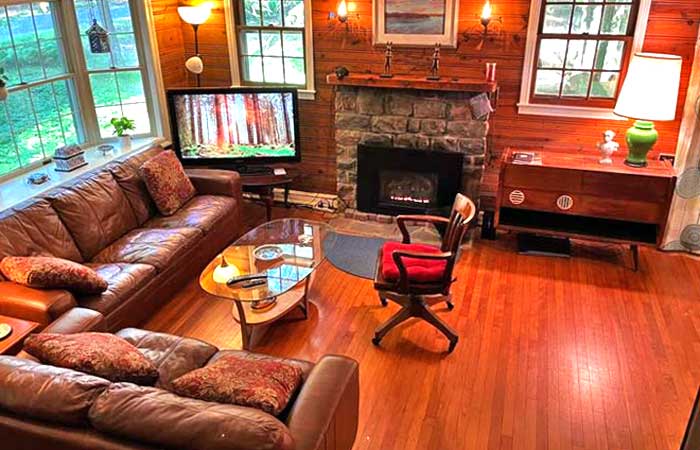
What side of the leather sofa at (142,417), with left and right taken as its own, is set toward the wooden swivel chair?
front

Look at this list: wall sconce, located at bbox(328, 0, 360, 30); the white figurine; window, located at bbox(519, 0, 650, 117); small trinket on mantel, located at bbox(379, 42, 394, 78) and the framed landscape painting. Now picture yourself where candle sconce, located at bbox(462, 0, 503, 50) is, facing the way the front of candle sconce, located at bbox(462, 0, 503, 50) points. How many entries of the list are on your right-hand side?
3

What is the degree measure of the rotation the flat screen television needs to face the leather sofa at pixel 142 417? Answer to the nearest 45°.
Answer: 0° — it already faces it

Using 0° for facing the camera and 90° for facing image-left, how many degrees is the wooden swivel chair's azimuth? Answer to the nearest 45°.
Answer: approximately 90°

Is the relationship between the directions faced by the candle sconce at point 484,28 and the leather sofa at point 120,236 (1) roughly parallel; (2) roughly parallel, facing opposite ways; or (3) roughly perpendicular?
roughly perpendicular

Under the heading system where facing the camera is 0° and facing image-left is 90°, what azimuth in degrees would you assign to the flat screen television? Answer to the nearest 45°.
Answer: approximately 0°

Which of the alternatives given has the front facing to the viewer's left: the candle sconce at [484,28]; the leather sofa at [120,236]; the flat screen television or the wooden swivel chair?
the wooden swivel chair

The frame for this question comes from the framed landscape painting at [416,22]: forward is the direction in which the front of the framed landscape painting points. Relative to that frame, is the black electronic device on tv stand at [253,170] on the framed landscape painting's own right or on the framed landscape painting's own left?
on the framed landscape painting's own right

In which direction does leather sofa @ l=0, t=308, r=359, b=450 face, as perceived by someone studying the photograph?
facing away from the viewer and to the right of the viewer

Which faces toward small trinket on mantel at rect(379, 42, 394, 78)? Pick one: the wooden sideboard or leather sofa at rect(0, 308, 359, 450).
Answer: the leather sofa

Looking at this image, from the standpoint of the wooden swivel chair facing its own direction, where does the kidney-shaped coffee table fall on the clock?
The kidney-shaped coffee table is roughly at 12 o'clock from the wooden swivel chair.

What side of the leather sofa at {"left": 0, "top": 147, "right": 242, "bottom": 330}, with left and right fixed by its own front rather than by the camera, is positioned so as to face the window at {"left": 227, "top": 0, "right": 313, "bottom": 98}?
left

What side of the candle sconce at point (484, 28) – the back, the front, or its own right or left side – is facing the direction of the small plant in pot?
right

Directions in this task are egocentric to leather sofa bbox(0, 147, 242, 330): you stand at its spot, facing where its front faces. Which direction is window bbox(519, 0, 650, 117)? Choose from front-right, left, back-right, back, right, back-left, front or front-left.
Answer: front-left

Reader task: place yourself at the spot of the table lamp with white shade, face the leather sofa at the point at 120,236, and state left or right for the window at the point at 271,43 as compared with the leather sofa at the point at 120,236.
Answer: right

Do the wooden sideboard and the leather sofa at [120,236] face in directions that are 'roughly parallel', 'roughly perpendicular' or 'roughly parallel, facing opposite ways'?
roughly perpendicular

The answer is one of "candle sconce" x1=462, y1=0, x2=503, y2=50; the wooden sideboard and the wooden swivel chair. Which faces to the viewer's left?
the wooden swivel chair
